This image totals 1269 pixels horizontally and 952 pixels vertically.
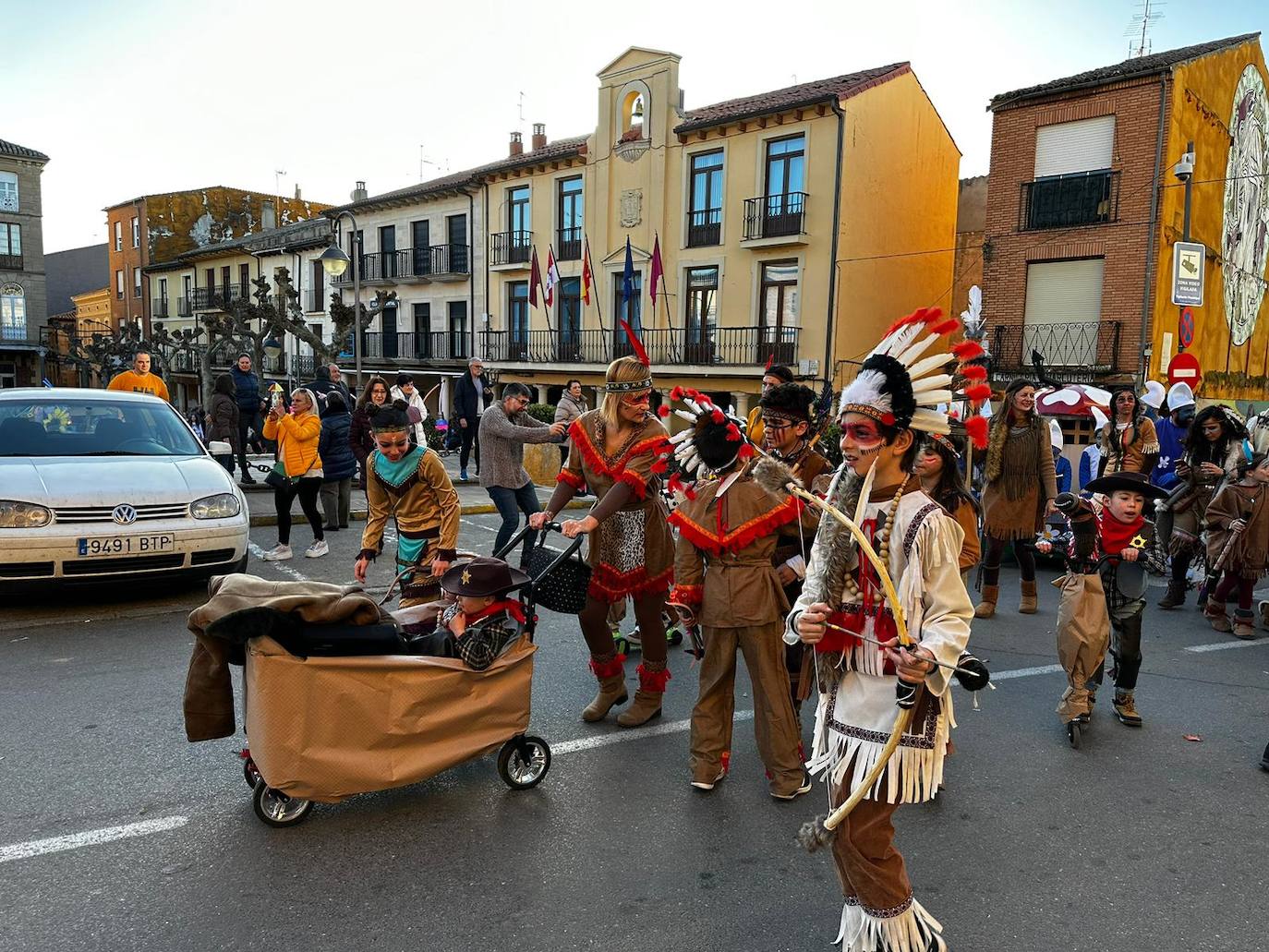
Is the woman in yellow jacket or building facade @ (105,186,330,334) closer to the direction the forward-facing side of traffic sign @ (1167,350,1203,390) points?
the woman in yellow jacket

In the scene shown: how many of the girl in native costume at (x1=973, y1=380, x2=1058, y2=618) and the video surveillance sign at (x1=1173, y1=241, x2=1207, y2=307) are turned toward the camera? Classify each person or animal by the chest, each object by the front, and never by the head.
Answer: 2

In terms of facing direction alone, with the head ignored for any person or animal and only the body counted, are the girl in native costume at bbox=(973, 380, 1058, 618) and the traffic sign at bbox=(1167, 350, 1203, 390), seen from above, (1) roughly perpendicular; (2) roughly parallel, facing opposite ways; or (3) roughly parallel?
roughly parallel

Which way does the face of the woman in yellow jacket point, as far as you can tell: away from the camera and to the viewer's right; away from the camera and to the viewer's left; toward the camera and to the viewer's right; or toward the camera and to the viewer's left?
toward the camera and to the viewer's left

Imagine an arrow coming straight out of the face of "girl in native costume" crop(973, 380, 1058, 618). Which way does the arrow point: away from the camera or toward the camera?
toward the camera

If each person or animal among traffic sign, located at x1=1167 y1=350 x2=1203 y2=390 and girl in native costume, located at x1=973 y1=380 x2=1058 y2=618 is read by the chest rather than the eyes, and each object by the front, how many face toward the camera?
2

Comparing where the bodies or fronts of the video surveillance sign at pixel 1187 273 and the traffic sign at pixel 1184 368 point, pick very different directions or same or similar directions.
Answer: same or similar directions

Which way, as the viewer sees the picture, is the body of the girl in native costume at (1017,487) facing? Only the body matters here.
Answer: toward the camera

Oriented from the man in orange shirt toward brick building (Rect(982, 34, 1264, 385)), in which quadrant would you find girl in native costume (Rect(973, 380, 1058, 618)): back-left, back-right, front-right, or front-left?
front-right

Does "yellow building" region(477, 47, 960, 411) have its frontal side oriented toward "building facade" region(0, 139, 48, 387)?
no

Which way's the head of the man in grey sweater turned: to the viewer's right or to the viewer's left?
to the viewer's right

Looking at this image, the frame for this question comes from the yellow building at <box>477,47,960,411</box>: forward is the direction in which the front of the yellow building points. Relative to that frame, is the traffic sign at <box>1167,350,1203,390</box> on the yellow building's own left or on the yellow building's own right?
on the yellow building's own left

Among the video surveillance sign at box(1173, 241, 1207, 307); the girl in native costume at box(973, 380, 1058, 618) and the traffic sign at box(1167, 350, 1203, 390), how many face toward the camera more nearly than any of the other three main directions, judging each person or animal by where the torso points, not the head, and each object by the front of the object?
3

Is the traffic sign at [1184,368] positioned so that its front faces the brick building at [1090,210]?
no

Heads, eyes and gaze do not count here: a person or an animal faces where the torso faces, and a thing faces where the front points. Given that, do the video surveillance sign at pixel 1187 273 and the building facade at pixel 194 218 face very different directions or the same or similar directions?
same or similar directions

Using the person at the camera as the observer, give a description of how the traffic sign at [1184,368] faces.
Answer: facing the viewer
